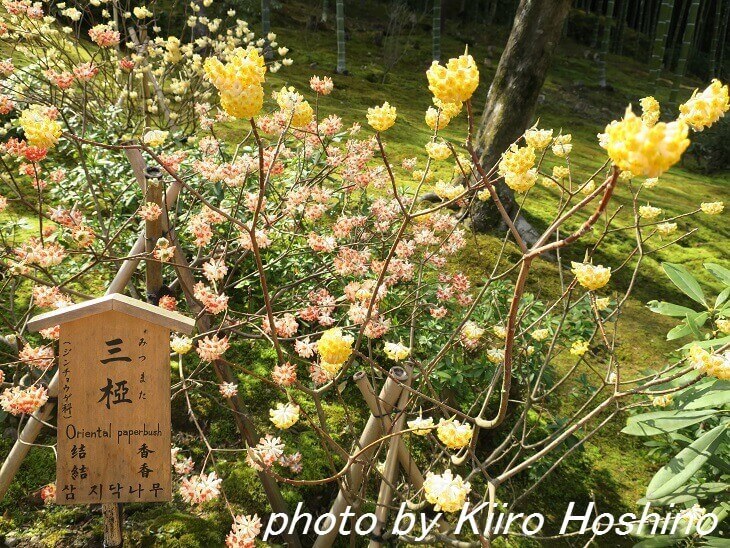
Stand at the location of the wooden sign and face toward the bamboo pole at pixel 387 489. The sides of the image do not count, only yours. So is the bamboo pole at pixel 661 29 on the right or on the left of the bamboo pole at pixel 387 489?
left

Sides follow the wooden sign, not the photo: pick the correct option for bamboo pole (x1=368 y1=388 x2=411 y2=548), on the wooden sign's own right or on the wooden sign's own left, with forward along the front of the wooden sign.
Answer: on the wooden sign's own left

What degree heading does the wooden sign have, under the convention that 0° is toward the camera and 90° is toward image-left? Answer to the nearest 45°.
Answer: approximately 0°

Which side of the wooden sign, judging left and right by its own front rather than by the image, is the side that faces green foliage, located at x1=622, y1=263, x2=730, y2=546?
left

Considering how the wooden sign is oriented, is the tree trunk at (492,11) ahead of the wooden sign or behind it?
behind

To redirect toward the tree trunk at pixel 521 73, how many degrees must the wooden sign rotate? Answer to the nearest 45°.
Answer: approximately 135° to its left

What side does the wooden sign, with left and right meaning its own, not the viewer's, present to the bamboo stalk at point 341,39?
back
